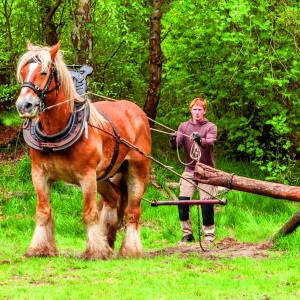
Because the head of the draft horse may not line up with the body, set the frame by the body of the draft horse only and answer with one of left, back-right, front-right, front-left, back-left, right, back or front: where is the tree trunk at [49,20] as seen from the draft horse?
back-right

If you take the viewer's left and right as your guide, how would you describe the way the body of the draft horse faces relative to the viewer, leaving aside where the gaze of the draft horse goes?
facing the viewer and to the left of the viewer

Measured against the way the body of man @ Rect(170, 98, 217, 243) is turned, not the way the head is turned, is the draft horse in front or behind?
in front

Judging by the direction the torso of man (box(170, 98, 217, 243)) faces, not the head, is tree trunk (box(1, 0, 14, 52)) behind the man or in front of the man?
behind

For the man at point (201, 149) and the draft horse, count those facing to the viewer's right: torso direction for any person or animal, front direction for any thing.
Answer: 0

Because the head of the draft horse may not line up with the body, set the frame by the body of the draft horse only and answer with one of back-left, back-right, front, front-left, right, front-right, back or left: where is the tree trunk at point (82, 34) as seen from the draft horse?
back-right

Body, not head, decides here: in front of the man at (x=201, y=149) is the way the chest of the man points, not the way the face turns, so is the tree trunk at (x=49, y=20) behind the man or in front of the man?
behind

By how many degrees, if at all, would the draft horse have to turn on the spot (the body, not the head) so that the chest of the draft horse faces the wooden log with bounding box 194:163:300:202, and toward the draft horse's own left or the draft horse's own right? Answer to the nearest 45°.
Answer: approximately 135° to the draft horse's own left

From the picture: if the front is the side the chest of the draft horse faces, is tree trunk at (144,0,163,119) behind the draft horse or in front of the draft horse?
behind

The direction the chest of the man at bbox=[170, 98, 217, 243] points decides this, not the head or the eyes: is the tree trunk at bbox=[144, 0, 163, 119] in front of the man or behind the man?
behind

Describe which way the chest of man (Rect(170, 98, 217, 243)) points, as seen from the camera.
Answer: toward the camera

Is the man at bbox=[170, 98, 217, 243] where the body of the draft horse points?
no

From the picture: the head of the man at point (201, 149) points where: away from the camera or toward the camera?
toward the camera
